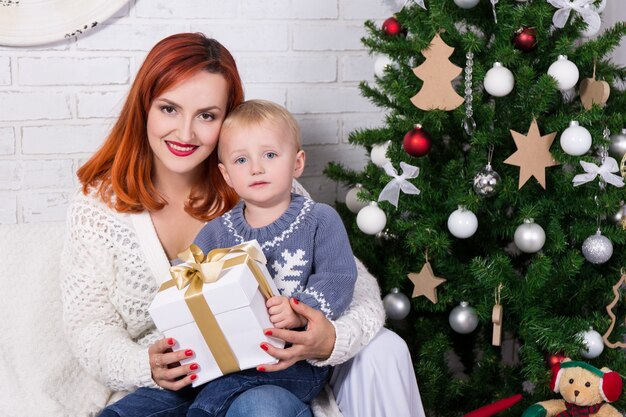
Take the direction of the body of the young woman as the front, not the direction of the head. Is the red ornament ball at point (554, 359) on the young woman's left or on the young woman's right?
on the young woman's left

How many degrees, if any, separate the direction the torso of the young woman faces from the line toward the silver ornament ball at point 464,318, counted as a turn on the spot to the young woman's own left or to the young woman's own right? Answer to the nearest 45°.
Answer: approximately 90° to the young woman's own left

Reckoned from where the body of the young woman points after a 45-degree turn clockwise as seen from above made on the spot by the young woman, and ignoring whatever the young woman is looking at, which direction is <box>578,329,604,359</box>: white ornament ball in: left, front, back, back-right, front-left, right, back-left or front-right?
back-left

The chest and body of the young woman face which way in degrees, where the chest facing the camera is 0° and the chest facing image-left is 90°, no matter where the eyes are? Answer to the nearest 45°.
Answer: approximately 0°

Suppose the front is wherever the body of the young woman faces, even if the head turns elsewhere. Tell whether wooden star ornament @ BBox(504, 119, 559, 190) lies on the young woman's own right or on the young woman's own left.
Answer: on the young woman's own left

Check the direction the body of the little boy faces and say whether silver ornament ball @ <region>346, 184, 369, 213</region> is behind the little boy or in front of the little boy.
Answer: behind

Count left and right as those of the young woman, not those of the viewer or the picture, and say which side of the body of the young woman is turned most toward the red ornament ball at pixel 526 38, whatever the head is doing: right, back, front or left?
left

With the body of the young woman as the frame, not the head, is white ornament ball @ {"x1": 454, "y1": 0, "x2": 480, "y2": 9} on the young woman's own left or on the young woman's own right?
on the young woman's own left

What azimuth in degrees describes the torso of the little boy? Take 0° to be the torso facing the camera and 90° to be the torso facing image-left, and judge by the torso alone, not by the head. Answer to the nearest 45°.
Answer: approximately 0°
